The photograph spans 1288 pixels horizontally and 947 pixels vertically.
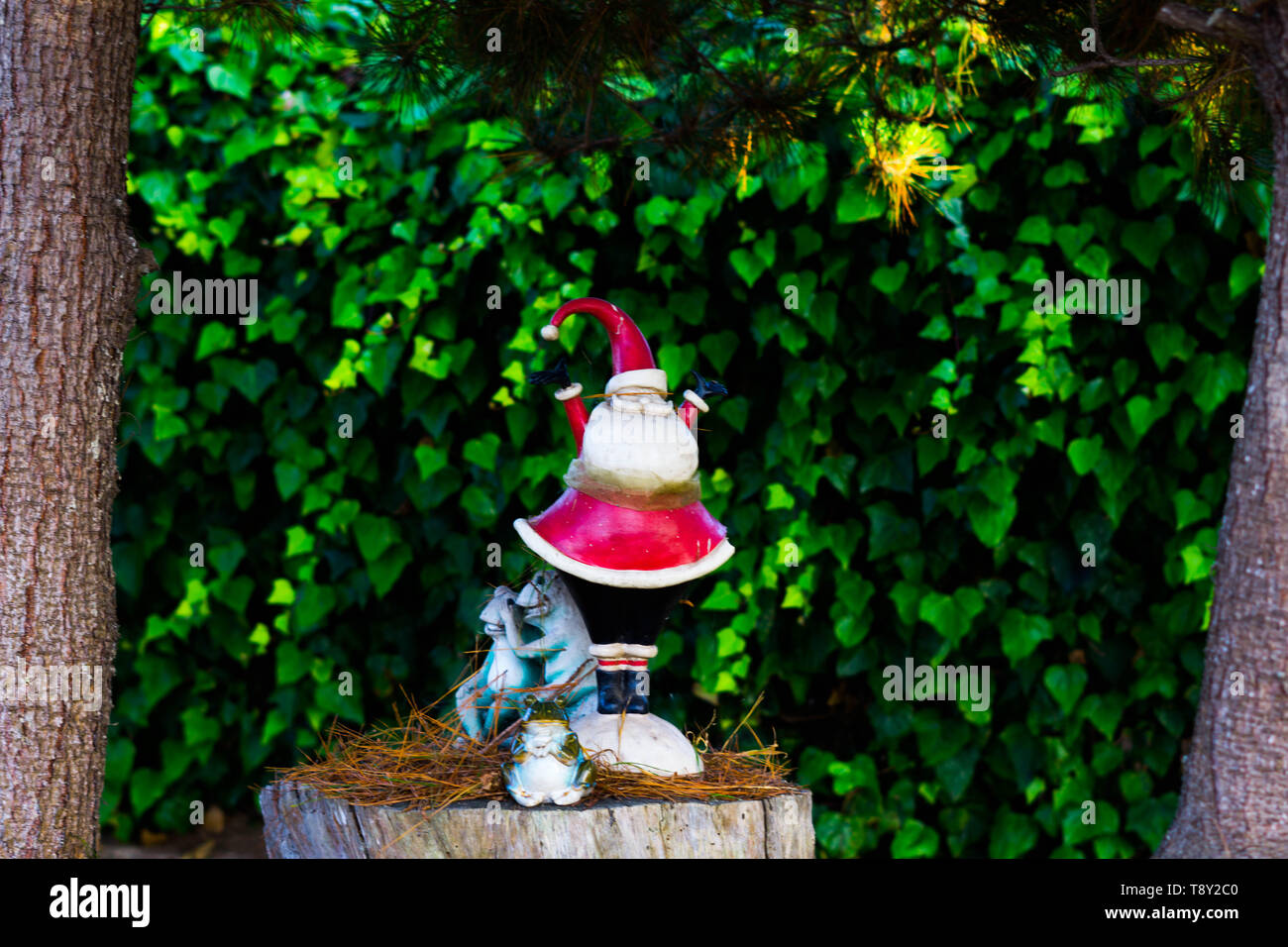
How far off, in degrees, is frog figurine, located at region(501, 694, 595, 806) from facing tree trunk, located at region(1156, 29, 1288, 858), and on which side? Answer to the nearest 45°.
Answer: approximately 90° to its left

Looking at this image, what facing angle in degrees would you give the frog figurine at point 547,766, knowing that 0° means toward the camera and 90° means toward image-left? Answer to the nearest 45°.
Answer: approximately 0°
